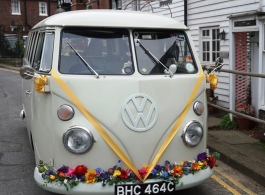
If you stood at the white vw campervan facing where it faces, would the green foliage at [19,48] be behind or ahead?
behind

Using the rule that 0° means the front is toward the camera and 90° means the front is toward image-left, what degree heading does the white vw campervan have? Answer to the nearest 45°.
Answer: approximately 0°

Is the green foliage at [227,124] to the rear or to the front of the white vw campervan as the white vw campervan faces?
to the rear
